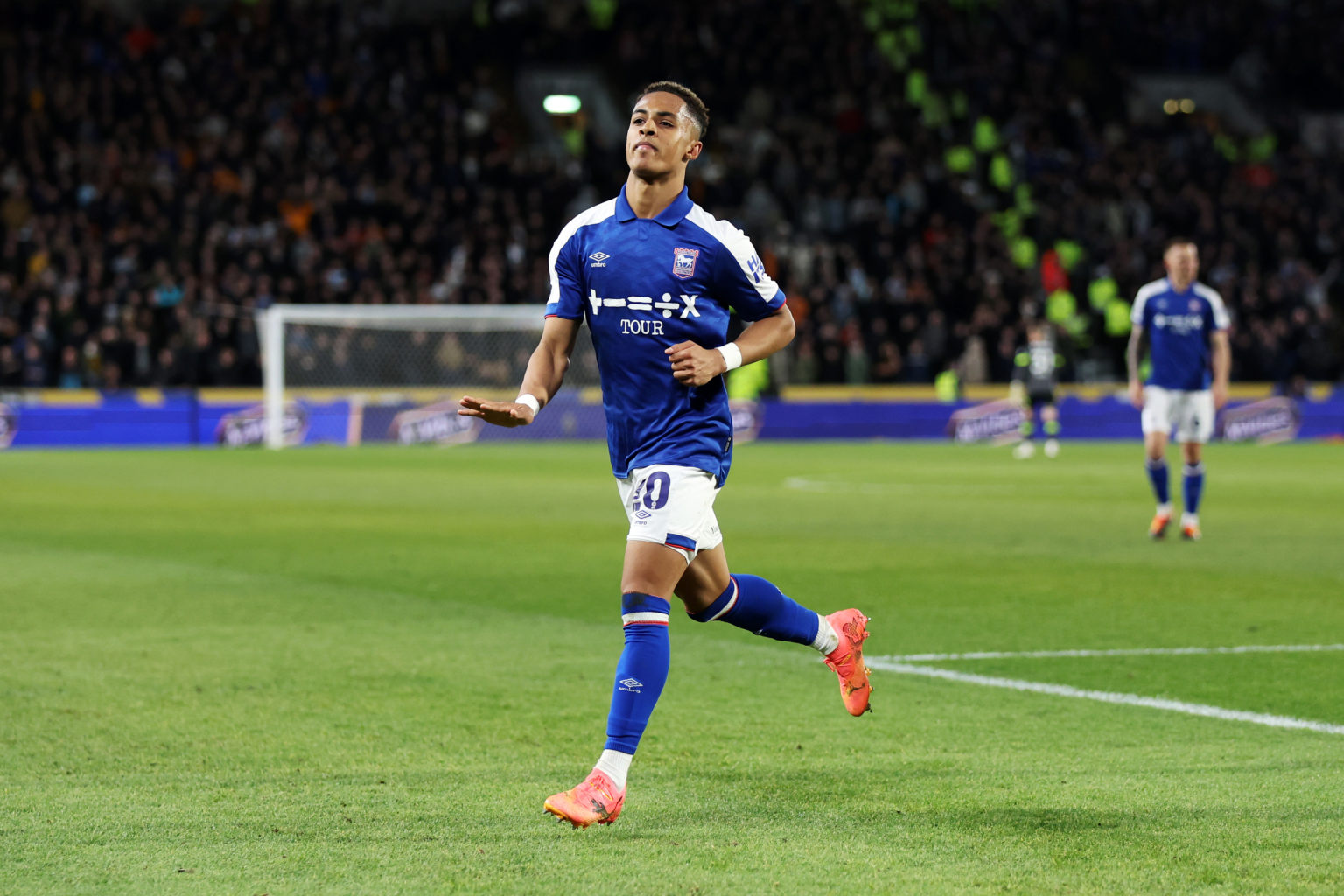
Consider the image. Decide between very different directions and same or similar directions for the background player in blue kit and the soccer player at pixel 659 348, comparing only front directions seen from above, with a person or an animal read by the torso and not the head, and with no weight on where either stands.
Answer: same or similar directions

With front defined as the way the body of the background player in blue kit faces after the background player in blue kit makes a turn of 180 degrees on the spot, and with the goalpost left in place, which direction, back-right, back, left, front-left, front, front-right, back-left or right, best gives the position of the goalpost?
front-left

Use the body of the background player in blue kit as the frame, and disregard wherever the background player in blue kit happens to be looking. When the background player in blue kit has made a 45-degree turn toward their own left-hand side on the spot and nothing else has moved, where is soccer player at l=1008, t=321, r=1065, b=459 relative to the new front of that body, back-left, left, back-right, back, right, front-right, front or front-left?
back-left

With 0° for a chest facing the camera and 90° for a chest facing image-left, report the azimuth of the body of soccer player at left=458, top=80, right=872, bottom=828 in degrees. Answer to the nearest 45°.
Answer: approximately 45°

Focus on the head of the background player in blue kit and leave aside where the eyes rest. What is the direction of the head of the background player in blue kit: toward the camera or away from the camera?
toward the camera

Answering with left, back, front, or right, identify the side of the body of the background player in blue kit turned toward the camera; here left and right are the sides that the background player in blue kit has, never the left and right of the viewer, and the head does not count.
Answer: front

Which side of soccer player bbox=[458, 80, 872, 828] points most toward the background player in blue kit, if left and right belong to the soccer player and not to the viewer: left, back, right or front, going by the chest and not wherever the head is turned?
back

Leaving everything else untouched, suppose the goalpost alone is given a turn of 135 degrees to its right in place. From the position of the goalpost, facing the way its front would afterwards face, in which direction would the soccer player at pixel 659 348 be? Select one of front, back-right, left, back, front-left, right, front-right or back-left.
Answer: back-left

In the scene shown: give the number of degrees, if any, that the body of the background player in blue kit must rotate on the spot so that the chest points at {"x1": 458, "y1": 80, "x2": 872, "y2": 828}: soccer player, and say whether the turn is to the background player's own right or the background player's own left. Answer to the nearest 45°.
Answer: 0° — they already face them
